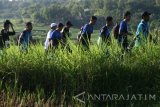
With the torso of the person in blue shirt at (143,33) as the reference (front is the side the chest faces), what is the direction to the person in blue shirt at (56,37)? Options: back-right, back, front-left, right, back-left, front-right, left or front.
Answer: back

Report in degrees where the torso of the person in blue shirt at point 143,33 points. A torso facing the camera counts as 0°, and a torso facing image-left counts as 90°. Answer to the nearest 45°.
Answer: approximately 270°
